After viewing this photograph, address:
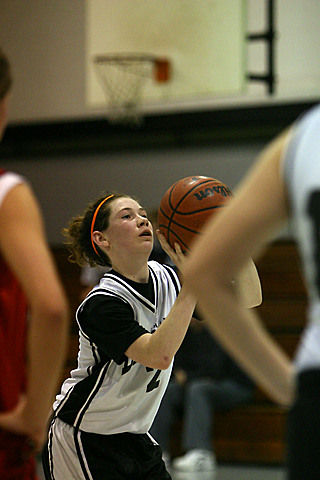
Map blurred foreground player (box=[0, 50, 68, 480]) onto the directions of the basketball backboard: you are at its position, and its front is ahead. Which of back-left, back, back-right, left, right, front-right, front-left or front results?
front-left

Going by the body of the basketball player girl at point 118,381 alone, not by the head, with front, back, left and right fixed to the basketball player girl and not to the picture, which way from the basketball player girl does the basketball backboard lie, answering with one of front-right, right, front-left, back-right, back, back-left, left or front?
back-left

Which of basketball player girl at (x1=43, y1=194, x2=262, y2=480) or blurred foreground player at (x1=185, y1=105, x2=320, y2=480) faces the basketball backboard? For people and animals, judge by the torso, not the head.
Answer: the blurred foreground player

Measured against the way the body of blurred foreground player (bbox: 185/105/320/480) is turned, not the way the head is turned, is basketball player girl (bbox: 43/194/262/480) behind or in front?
in front

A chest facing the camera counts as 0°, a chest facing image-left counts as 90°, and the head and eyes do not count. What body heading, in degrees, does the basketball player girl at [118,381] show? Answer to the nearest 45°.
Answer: approximately 315°

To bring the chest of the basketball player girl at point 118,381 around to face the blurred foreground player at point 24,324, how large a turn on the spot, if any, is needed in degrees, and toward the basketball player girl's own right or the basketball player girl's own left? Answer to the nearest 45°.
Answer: approximately 45° to the basketball player girl's own right

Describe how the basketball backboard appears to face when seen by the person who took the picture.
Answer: facing the viewer and to the left of the viewer

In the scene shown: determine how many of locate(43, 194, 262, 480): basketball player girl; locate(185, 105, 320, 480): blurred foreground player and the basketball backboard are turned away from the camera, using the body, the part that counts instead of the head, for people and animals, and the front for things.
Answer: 1

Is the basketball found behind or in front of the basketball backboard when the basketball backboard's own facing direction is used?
in front

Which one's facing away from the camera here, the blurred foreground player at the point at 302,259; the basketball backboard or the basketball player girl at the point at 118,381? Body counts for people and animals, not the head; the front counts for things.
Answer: the blurred foreground player

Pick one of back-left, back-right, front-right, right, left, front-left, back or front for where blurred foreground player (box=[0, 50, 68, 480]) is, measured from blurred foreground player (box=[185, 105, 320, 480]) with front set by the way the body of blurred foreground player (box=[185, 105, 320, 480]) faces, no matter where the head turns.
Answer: left

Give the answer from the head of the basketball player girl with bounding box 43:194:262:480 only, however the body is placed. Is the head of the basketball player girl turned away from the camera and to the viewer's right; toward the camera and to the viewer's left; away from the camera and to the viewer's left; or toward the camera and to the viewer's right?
toward the camera and to the viewer's right

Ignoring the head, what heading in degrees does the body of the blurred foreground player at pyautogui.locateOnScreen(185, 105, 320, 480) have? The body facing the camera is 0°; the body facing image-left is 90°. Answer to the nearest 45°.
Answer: approximately 180°
